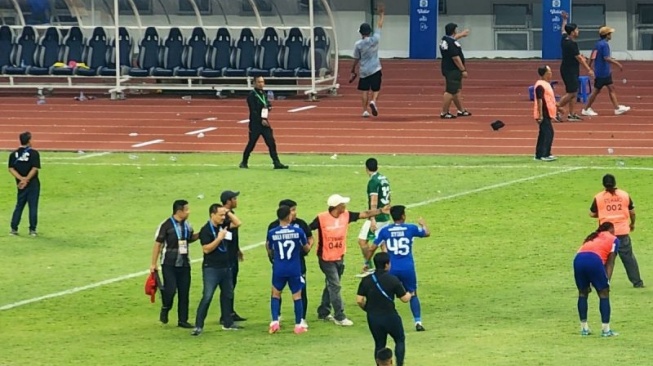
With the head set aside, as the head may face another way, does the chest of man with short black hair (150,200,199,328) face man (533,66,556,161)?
no

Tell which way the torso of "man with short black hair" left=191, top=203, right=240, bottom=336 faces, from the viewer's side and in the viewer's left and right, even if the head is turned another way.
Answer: facing the viewer and to the right of the viewer

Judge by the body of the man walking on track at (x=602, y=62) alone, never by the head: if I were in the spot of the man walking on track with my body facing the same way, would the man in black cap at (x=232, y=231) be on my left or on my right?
on my right

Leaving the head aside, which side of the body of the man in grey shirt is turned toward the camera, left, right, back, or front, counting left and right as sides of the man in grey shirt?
back

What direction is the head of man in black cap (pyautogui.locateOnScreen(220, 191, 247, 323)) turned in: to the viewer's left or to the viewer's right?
to the viewer's right

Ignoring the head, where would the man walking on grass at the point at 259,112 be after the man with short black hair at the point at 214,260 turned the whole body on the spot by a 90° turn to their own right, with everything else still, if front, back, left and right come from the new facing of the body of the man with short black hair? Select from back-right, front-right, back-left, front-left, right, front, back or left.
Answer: back-right

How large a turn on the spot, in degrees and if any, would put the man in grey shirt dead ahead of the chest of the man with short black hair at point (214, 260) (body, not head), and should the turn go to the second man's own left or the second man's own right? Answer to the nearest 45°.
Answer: approximately 135° to the second man's own left

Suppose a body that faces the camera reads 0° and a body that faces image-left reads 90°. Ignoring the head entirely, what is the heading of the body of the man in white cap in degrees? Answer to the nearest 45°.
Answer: approximately 315°
